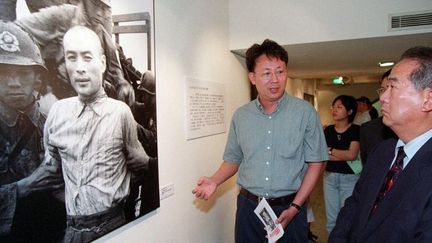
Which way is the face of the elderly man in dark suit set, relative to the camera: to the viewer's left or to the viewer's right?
to the viewer's left

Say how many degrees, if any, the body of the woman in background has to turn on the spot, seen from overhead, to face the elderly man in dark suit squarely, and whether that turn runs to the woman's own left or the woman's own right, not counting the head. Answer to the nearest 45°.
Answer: approximately 45° to the woman's own left

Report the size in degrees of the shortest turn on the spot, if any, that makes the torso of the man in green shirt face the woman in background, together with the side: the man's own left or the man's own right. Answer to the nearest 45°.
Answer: approximately 135° to the man's own left

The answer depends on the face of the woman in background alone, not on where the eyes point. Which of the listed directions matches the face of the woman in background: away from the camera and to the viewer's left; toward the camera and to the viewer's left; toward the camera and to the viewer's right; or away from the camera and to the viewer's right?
toward the camera and to the viewer's left

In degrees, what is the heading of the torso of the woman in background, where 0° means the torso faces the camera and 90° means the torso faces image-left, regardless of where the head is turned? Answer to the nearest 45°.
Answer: approximately 45°

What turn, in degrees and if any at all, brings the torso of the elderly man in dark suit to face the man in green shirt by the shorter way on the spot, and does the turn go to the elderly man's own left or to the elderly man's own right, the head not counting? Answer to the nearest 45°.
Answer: approximately 90° to the elderly man's own right

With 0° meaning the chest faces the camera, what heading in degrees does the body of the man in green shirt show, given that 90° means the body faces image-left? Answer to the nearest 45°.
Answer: approximately 0°

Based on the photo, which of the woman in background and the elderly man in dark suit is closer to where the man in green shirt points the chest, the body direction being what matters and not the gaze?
the elderly man in dark suit

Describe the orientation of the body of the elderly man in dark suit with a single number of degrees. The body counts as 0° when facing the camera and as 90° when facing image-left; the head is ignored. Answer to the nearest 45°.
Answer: approximately 45°

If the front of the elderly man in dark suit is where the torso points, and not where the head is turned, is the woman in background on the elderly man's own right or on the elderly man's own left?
on the elderly man's own right

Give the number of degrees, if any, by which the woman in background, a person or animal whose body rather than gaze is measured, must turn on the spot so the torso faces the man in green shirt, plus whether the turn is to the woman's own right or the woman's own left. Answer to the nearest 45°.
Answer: approximately 45° to the woman's own left
